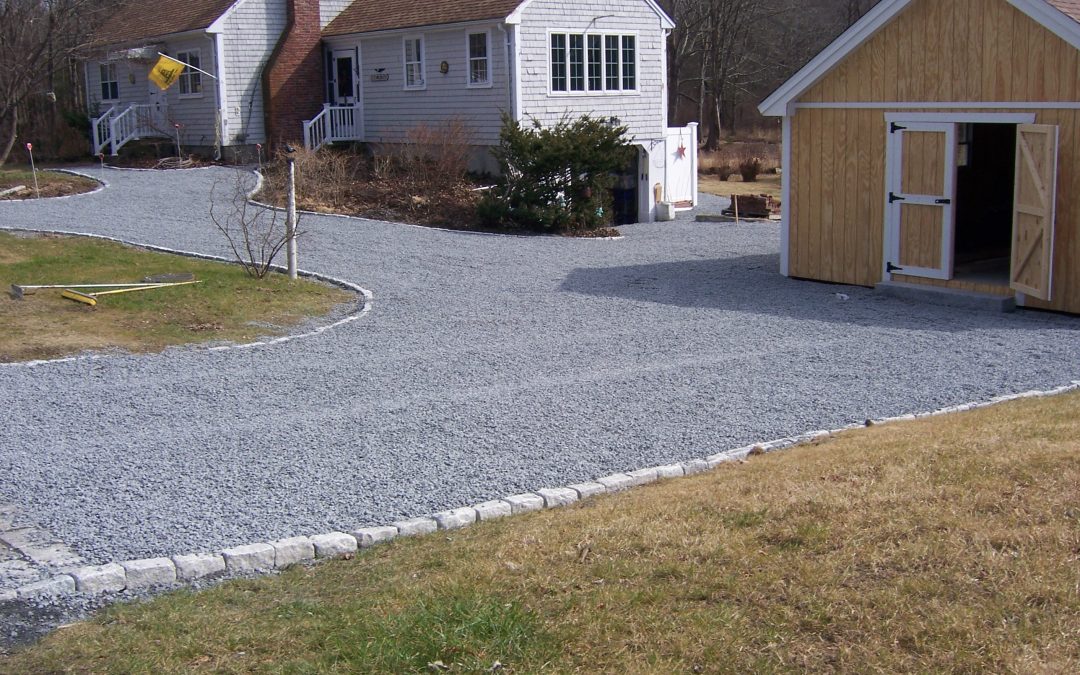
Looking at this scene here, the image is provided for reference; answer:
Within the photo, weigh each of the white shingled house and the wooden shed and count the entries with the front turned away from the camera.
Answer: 0

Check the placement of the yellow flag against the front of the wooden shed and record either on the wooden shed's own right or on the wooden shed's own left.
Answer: on the wooden shed's own right

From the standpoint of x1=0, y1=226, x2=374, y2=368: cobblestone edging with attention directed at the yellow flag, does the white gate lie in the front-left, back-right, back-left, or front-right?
front-right

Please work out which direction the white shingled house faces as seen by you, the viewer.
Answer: facing the viewer and to the left of the viewer

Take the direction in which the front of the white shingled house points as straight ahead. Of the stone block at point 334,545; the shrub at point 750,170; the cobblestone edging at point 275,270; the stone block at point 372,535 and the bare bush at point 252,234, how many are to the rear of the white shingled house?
1

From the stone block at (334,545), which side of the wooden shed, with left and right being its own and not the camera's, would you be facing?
front

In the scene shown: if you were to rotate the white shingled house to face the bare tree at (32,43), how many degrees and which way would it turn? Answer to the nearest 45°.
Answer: approximately 45° to its right

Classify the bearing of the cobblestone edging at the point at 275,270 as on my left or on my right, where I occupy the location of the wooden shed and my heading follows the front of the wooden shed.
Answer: on my right

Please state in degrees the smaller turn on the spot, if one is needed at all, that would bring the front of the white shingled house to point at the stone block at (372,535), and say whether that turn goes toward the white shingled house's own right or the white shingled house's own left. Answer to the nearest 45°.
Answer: approximately 45° to the white shingled house's own left

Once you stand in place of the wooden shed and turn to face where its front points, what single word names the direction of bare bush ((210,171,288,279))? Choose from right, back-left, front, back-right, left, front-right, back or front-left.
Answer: right

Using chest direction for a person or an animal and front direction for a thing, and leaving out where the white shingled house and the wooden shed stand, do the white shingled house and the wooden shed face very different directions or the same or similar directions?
same or similar directions

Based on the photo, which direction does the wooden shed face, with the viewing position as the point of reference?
facing the viewer

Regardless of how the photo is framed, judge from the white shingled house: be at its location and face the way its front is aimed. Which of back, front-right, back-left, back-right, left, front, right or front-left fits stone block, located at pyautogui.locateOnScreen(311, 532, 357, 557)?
front-left

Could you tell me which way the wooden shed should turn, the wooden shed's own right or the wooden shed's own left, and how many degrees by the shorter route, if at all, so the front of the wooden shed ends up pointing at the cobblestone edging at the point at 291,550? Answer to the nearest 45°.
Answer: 0° — it already faces it
